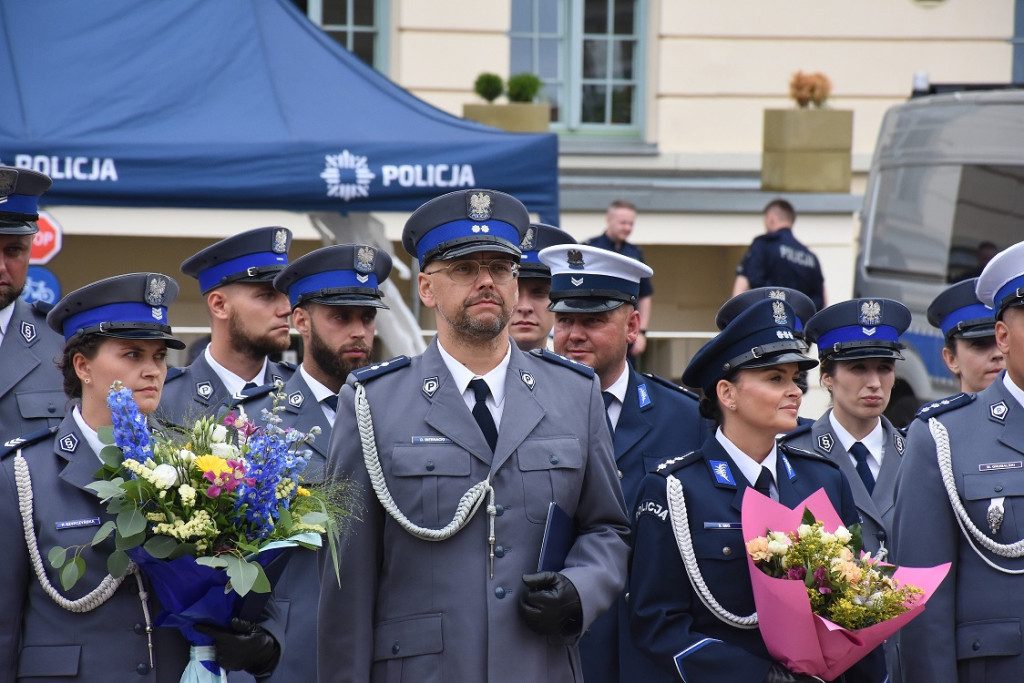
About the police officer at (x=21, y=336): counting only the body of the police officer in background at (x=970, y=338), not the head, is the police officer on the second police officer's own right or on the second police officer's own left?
on the second police officer's own right

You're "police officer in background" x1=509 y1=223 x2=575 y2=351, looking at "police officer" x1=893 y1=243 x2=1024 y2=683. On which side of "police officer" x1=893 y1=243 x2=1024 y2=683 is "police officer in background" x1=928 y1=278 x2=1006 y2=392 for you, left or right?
left

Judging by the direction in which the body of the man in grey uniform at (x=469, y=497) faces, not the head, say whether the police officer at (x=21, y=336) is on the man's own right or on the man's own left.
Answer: on the man's own right

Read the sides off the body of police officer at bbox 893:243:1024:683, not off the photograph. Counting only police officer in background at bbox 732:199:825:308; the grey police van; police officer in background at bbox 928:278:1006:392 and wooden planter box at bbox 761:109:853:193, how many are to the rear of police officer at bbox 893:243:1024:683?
4

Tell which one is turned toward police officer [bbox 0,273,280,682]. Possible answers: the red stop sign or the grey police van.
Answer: the red stop sign

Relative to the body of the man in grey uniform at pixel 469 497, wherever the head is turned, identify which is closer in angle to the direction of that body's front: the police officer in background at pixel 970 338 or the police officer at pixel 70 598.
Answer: the police officer

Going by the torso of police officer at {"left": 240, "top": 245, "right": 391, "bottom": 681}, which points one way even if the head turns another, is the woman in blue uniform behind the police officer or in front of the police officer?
in front

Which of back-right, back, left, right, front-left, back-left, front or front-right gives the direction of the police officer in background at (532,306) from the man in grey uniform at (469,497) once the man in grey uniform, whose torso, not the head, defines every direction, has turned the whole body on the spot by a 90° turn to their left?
left
